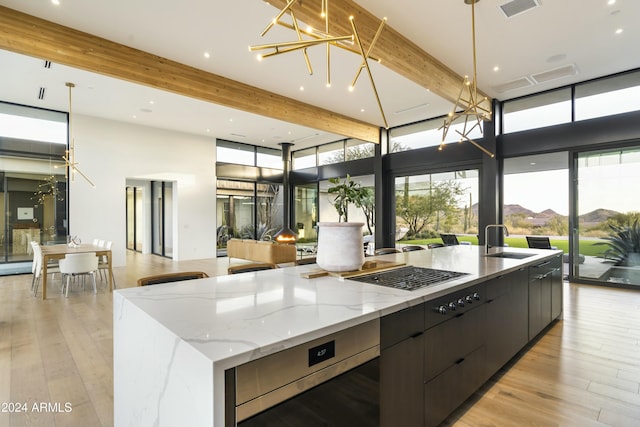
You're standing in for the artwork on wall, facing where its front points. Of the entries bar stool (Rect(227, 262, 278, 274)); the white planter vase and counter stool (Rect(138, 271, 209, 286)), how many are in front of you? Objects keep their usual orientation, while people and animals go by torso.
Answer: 3

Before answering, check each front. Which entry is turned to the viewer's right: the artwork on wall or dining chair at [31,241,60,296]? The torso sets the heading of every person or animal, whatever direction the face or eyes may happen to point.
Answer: the dining chair

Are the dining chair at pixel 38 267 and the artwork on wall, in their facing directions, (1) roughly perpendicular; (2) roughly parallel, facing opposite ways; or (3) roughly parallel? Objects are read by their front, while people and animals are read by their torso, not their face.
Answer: roughly perpendicular

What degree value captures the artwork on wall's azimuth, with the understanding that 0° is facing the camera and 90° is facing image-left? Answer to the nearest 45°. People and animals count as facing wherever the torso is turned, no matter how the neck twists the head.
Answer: approximately 0°

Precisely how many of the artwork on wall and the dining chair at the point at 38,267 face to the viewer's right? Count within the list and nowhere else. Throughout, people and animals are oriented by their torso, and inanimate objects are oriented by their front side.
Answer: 1

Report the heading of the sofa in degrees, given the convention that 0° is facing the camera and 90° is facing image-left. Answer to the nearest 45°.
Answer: approximately 225°

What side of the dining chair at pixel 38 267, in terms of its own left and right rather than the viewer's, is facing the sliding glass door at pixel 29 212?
left

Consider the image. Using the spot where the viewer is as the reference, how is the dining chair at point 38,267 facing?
facing to the right of the viewer

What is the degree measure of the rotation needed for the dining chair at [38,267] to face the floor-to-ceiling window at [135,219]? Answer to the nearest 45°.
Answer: approximately 90° to its left
